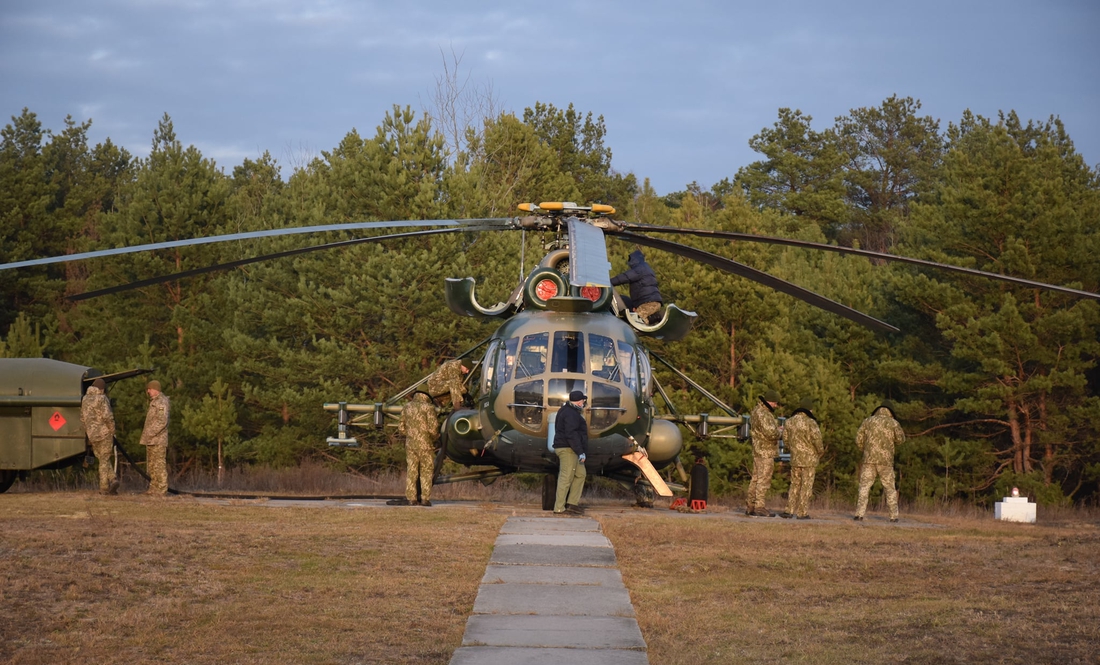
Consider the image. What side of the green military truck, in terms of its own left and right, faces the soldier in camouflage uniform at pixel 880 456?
back

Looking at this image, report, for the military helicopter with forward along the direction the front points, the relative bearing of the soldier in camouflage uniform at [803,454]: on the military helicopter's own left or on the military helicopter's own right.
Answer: on the military helicopter's own left

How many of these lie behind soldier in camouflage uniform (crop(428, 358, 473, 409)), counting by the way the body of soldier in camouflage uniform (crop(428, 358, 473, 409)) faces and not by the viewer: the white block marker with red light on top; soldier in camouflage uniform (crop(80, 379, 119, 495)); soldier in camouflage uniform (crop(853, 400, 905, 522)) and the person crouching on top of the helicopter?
1

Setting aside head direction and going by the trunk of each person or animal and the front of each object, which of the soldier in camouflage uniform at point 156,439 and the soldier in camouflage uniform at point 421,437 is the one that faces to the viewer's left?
the soldier in camouflage uniform at point 156,439

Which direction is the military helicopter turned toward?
toward the camera

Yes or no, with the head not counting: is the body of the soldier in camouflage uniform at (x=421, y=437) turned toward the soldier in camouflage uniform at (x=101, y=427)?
no

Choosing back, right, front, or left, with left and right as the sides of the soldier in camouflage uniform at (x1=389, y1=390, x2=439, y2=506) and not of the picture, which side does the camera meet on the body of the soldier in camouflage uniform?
back

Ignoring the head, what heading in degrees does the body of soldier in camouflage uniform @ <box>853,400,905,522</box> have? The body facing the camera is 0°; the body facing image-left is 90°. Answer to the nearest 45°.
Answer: approximately 180°

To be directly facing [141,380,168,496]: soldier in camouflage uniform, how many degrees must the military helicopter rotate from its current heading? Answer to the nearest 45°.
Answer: approximately 90° to its right

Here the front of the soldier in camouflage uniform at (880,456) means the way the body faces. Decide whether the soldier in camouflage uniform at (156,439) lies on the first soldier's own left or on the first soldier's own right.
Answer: on the first soldier's own left

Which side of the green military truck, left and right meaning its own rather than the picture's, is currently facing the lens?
left

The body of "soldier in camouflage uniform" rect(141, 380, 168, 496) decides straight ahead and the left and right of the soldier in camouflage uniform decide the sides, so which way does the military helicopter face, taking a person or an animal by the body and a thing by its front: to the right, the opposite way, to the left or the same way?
to the left

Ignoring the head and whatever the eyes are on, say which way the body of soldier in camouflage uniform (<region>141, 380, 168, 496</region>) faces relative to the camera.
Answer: to the viewer's left

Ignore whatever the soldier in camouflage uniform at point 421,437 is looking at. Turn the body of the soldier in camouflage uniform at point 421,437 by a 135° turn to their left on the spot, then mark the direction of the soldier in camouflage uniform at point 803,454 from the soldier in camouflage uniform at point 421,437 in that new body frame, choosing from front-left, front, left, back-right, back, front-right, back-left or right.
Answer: back-left

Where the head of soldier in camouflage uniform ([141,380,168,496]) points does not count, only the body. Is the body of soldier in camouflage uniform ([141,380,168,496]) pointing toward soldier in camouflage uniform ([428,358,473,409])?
no
